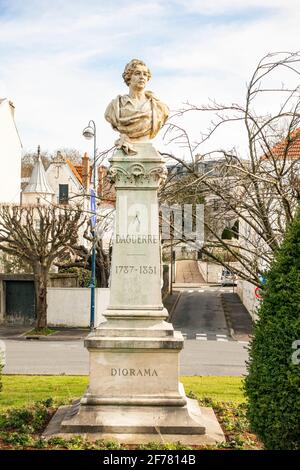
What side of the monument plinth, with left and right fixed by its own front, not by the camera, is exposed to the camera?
front

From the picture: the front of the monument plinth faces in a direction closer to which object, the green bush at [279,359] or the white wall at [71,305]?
the green bush

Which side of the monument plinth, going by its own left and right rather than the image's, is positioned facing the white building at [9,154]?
back

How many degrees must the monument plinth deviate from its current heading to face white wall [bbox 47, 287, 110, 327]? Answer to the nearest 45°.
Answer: approximately 180°

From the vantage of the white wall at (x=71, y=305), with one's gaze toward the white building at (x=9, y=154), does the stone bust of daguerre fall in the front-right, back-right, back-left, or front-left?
back-left

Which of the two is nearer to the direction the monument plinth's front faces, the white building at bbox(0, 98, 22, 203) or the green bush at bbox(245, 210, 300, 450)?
the green bush

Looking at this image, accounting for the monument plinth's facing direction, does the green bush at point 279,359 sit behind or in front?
in front
